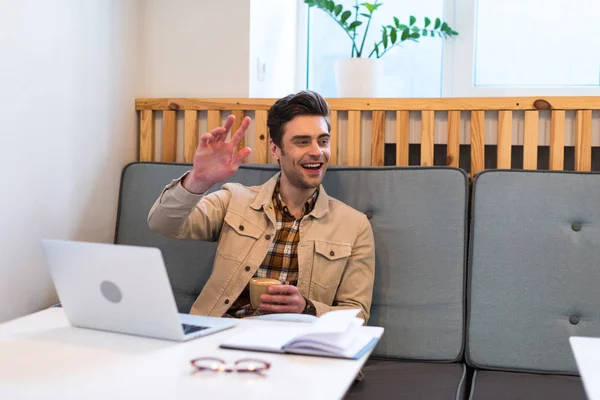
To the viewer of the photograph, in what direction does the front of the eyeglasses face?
facing the viewer

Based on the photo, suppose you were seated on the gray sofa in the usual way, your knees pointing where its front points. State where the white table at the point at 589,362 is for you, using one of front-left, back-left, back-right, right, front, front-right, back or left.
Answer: front

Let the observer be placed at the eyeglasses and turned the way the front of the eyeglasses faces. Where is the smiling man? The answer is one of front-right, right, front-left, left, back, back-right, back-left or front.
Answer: back

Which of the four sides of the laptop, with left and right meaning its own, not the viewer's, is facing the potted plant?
front

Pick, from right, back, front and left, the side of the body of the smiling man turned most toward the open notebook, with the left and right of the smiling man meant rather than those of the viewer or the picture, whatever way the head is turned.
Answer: front

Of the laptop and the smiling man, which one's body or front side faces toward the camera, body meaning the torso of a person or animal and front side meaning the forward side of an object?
the smiling man

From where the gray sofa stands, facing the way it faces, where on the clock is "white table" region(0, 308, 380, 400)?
The white table is roughly at 1 o'clock from the gray sofa.

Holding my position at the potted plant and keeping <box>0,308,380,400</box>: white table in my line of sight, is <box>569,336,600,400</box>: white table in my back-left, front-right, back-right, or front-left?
front-left

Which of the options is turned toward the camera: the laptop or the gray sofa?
the gray sofa

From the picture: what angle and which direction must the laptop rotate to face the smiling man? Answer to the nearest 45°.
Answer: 0° — it already faces them

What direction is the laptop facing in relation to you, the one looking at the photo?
facing away from the viewer and to the right of the viewer

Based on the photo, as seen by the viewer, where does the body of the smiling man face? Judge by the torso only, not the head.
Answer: toward the camera
